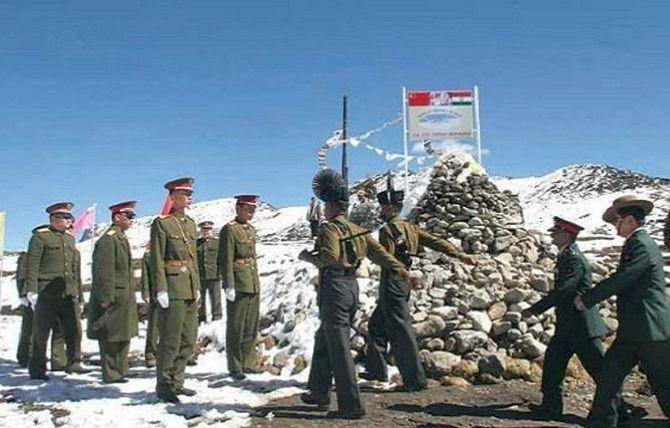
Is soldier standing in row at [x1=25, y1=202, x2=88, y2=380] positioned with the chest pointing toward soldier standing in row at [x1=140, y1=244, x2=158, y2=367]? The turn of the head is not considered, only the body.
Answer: no

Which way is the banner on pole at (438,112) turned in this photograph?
toward the camera

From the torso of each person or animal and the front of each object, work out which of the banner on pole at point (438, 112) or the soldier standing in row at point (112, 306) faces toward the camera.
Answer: the banner on pole

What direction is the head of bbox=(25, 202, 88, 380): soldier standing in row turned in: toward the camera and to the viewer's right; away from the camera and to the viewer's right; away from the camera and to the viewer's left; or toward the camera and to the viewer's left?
toward the camera and to the viewer's right

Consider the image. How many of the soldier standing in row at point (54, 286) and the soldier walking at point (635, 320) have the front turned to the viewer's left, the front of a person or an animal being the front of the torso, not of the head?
1

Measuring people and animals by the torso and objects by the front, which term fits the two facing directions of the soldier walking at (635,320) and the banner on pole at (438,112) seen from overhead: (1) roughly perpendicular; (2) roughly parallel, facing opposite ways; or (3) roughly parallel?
roughly perpendicular

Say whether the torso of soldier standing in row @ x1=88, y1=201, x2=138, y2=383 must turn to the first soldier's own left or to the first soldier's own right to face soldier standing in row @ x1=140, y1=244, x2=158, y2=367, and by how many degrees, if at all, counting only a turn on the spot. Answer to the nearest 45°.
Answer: approximately 90° to the first soldier's own left

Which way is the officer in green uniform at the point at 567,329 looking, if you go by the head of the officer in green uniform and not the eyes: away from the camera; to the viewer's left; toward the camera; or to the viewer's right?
to the viewer's left

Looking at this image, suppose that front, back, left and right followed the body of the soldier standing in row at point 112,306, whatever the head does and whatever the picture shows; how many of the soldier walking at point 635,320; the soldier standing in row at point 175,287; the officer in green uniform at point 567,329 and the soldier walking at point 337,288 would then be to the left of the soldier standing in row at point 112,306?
0

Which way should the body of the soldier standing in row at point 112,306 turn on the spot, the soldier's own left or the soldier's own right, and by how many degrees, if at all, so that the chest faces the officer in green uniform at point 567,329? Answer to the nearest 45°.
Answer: approximately 45° to the soldier's own right

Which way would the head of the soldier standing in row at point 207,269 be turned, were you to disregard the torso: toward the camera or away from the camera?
toward the camera

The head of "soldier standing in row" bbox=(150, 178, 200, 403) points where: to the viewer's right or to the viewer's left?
to the viewer's right

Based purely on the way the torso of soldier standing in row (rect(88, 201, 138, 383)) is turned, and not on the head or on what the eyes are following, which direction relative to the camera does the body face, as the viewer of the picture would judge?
to the viewer's right

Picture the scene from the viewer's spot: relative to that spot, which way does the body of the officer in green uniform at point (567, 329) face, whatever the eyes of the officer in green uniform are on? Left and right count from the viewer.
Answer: facing to the left of the viewer

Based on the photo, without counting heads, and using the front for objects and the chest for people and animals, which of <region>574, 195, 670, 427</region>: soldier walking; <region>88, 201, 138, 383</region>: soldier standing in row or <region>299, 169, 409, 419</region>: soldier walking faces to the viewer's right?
the soldier standing in row

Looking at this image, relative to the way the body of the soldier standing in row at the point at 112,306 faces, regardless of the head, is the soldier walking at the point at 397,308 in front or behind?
in front
